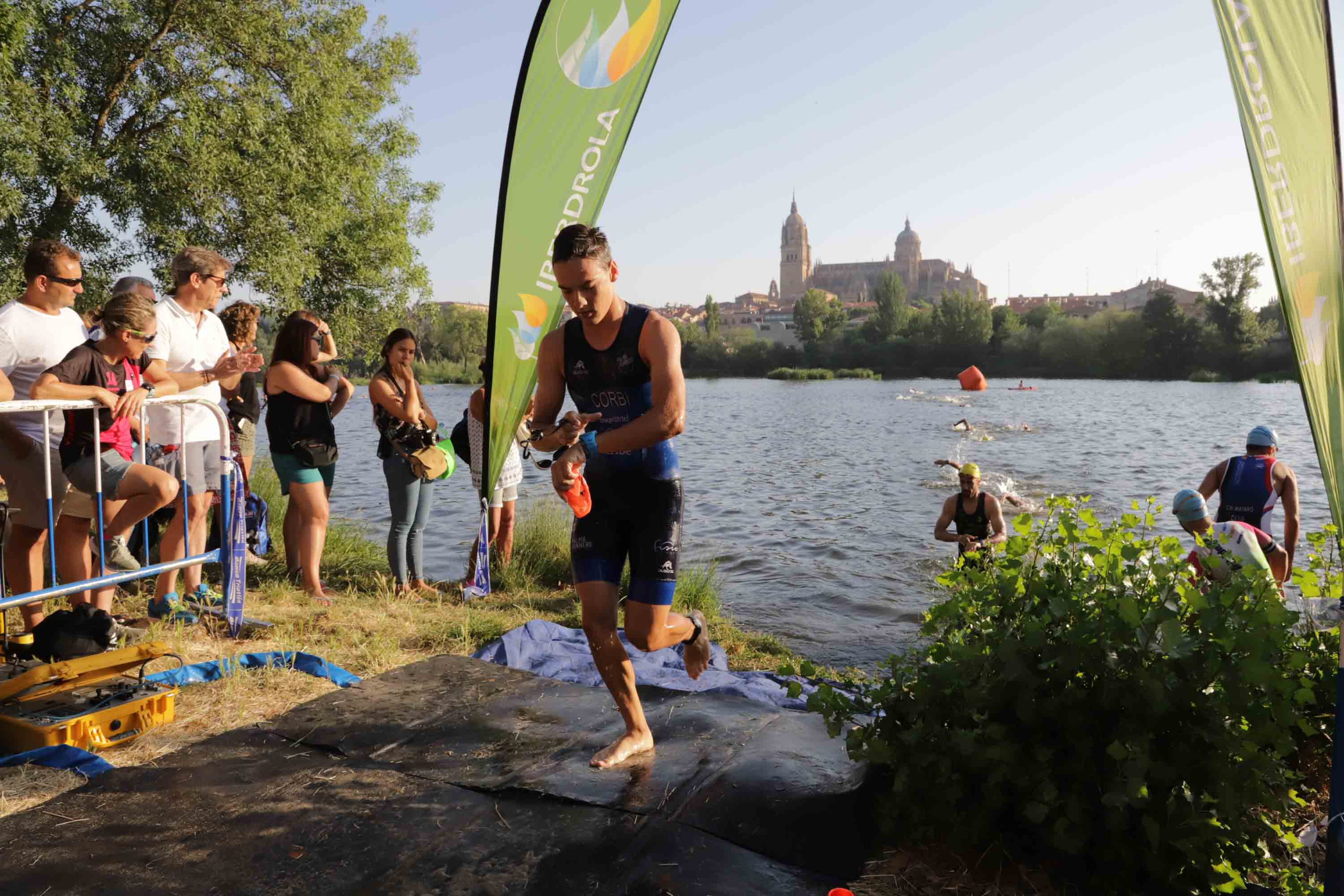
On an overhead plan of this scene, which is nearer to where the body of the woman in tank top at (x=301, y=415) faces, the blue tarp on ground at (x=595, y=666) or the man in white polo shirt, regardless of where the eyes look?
the blue tarp on ground

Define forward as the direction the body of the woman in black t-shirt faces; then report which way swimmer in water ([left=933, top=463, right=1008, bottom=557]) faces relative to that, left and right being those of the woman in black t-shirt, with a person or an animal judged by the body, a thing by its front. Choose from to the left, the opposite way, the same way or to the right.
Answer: to the right

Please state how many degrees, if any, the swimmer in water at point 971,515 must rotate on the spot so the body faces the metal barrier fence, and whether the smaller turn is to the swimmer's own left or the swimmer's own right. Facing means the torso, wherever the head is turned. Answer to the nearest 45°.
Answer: approximately 45° to the swimmer's own right

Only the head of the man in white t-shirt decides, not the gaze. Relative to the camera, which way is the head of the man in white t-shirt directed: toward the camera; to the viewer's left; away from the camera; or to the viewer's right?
to the viewer's right

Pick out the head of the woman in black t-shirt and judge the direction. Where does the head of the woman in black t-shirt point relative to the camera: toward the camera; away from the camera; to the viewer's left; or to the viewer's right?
to the viewer's right

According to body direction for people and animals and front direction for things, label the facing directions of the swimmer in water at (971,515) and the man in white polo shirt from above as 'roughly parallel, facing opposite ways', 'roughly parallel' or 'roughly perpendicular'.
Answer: roughly perpendicular
